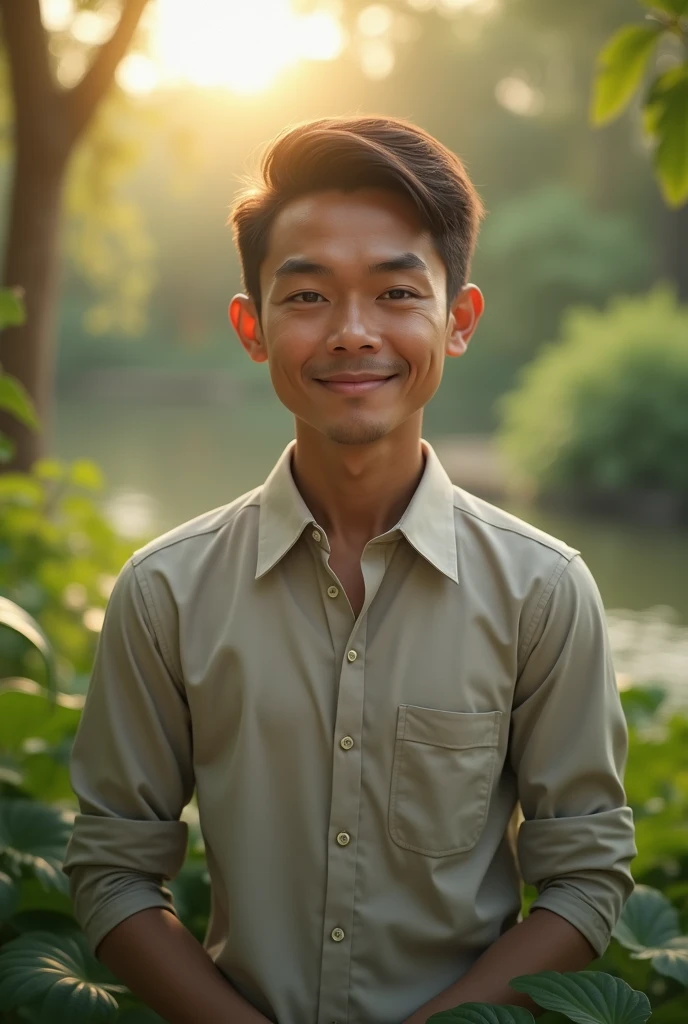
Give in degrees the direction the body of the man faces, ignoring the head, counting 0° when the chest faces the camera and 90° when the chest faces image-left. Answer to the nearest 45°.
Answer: approximately 0°
